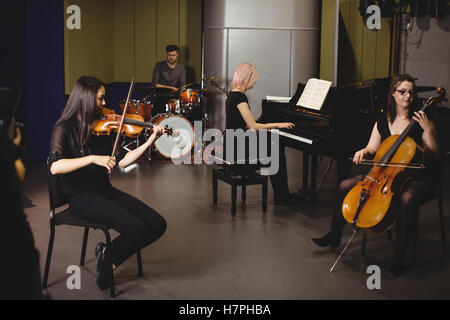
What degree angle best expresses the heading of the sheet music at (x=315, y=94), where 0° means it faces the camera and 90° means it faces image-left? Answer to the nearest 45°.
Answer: approximately 45°

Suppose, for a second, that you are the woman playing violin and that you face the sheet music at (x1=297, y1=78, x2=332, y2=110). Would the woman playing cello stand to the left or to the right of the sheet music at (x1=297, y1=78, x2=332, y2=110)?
right

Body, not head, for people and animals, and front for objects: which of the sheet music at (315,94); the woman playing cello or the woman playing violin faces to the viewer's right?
the woman playing violin

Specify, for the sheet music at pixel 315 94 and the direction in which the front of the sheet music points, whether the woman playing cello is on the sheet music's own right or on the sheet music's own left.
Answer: on the sheet music's own left

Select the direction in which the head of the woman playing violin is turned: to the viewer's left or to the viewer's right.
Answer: to the viewer's right

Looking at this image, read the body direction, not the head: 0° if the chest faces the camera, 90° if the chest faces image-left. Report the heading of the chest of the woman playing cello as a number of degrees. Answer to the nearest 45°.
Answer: approximately 45°

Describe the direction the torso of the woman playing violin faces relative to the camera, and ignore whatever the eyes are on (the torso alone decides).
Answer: to the viewer's right

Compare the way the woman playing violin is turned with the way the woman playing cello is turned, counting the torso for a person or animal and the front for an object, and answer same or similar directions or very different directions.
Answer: very different directions
